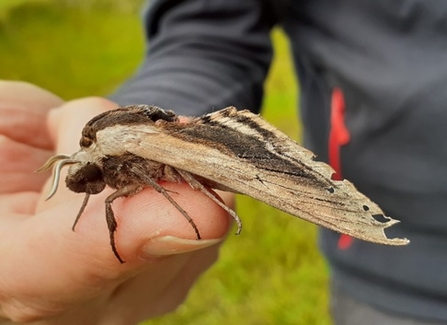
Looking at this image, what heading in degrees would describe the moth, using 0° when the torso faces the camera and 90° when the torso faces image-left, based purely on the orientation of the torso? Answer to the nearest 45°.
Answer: approximately 90°
